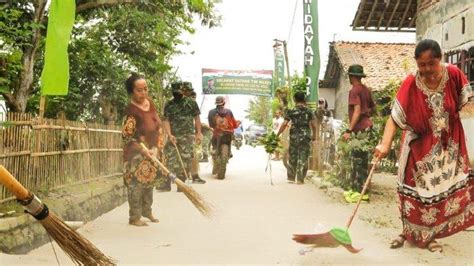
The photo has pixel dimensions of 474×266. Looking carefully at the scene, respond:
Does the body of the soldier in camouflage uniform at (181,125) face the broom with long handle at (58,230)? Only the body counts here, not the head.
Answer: yes

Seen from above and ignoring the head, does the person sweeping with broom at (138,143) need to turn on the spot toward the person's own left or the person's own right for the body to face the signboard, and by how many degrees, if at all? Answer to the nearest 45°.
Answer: approximately 135° to the person's own left

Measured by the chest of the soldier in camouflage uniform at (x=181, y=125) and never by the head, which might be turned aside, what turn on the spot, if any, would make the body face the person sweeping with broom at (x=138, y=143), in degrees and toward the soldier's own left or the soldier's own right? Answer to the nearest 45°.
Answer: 0° — they already face them

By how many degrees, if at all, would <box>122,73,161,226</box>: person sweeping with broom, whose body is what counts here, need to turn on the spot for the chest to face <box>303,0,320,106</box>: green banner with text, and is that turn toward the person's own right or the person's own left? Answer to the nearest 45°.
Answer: approximately 90° to the person's own left

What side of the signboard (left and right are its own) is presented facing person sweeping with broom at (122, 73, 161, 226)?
front

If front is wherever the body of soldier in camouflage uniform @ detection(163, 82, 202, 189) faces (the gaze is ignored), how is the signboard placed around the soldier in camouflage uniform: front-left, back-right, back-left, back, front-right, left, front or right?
back

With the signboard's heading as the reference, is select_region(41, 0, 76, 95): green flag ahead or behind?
ahead

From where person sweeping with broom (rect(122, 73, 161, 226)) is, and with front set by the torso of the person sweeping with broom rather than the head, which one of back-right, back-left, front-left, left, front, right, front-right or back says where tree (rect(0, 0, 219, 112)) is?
back-left
